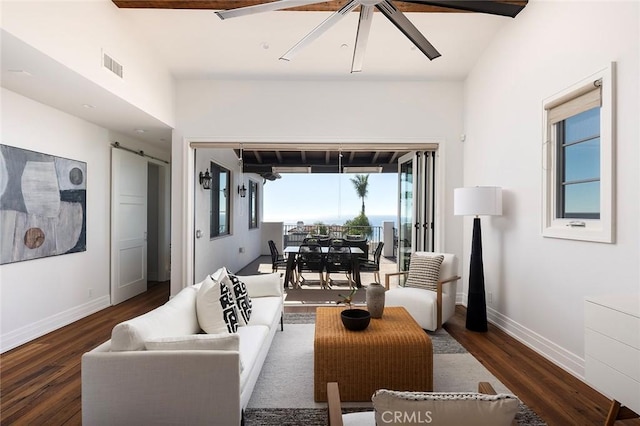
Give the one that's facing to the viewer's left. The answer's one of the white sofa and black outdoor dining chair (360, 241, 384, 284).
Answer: the black outdoor dining chair

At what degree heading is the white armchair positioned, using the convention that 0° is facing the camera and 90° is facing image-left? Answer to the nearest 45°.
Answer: approximately 45°

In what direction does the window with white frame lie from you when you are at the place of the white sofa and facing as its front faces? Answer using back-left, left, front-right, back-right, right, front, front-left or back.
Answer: front

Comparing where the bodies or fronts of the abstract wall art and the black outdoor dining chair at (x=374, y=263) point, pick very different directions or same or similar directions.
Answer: very different directions

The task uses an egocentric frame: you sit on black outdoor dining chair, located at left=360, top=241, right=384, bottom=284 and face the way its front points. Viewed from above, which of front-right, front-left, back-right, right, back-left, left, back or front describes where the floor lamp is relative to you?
back-left

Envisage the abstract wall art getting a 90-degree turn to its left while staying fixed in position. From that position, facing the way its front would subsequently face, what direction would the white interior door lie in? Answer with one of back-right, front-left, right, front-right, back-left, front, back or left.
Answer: front

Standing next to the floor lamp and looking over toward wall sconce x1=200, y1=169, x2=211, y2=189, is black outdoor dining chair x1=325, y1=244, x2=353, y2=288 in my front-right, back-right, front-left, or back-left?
front-right

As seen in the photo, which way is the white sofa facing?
to the viewer's right

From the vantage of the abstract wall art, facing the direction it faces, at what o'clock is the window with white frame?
The window with white frame is roughly at 12 o'clock from the abstract wall art.

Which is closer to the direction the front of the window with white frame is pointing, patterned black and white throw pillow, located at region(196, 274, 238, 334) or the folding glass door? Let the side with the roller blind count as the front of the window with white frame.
the patterned black and white throw pillow

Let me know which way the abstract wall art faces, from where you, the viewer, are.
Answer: facing the viewer and to the right of the viewer

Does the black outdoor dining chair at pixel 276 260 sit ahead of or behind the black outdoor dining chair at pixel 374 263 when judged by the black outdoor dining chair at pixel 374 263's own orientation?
ahead

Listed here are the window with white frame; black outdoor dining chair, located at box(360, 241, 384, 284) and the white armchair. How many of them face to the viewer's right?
0

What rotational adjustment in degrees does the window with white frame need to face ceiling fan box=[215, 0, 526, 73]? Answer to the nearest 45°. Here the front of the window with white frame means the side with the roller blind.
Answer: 0° — it already faces it

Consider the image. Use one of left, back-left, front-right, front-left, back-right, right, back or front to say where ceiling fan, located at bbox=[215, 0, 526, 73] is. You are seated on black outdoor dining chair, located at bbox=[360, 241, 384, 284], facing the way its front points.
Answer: left

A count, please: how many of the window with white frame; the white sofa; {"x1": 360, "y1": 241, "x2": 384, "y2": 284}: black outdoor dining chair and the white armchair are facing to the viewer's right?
1

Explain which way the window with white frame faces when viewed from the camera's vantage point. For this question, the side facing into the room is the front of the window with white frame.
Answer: facing the viewer and to the left of the viewer

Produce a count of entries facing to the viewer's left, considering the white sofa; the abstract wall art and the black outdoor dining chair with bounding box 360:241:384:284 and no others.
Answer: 1

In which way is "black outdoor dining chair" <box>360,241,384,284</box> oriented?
to the viewer's left

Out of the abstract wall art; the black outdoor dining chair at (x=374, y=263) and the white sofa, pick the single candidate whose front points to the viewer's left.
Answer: the black outdoor dining chair

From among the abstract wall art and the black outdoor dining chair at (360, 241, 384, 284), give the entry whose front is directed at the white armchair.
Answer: the abstract wall art

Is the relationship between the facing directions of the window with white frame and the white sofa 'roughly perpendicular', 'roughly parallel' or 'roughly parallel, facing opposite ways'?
roughly parallel, facing opposite ways
